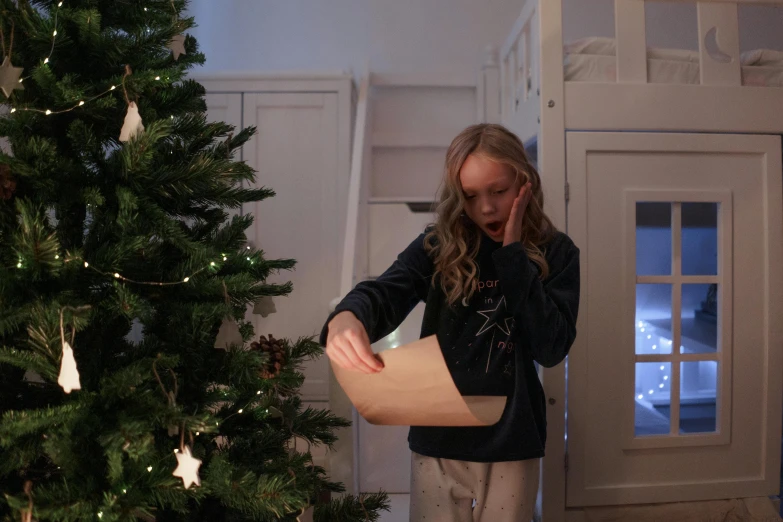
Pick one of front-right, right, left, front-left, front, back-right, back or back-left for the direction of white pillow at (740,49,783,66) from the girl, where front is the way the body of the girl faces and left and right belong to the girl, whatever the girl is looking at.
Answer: back-left

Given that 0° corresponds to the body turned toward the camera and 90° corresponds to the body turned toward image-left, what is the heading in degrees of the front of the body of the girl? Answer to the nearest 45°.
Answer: approximately 0°

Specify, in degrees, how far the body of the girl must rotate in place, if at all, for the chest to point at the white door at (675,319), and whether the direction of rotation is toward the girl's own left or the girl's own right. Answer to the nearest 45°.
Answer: approximately 135° to the girl's own left

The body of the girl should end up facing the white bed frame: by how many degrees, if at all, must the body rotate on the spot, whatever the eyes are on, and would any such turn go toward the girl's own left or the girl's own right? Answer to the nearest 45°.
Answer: approximately 135° to the girl's own left

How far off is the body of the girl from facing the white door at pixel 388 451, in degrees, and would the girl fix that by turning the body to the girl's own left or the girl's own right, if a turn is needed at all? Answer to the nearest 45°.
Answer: approximately 180°
